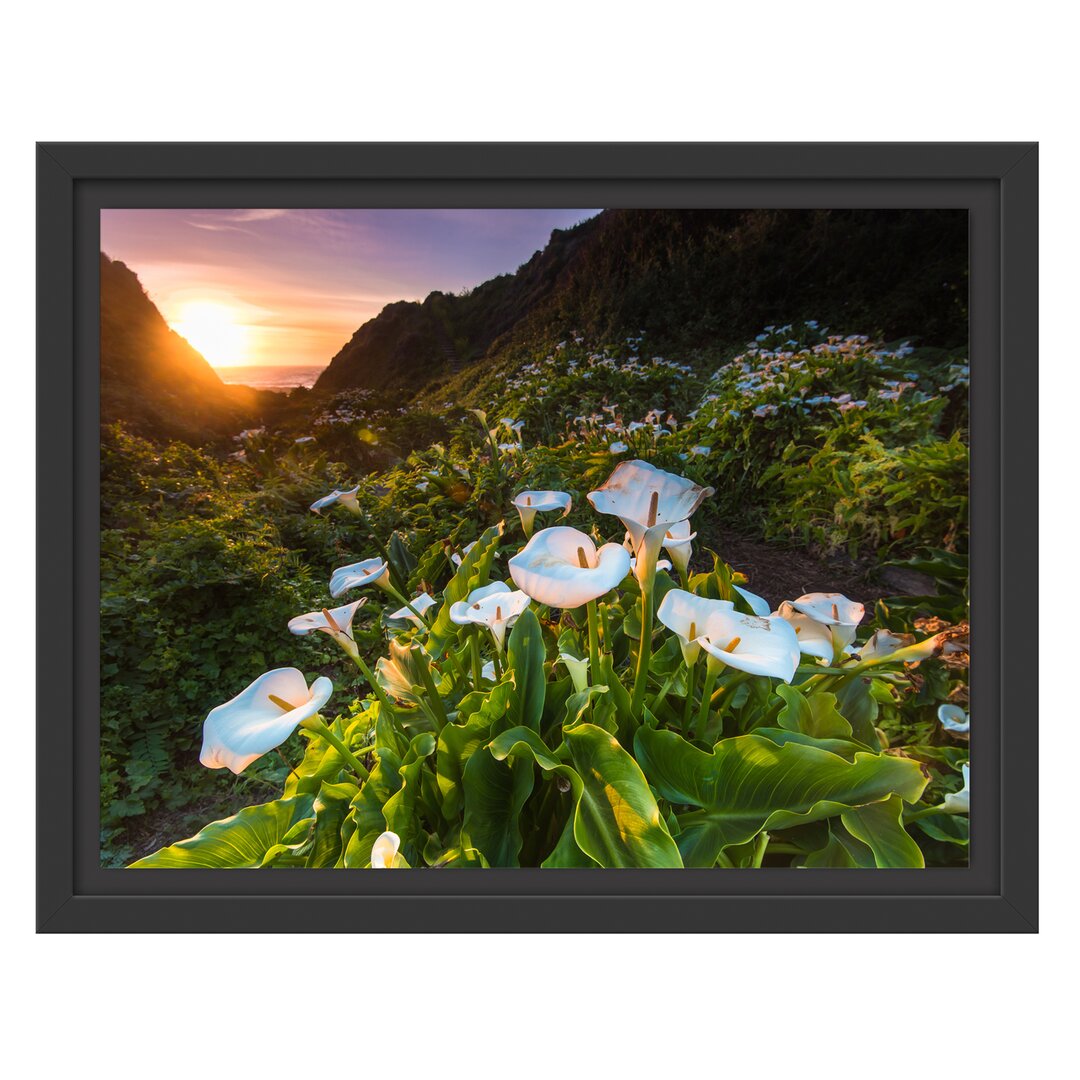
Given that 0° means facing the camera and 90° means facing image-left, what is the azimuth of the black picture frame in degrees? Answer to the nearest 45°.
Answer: approximately 0°
